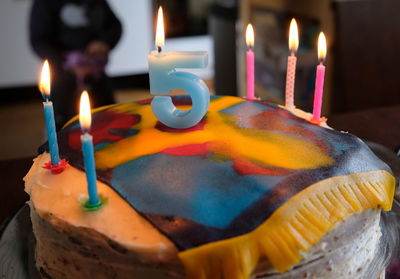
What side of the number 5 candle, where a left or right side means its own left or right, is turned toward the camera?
front

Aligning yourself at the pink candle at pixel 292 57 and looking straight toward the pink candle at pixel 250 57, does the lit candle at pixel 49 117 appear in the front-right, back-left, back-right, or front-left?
front-left

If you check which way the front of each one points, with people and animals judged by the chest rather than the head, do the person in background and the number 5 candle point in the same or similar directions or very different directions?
same or similar directions

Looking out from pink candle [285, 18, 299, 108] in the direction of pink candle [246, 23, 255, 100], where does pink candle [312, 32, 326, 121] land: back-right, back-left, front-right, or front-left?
back-left

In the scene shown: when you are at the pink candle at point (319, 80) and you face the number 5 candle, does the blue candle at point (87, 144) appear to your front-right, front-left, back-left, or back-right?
front-left

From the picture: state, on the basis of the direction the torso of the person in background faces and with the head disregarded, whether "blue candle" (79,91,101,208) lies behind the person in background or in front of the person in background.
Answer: in front

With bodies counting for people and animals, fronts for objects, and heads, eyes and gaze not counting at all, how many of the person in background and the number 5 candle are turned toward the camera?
2

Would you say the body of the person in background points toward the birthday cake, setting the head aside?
yes

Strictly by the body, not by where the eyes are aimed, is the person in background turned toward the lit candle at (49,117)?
yes

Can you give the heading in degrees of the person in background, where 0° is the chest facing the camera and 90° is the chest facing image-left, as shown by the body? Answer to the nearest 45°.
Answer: approximately 0°

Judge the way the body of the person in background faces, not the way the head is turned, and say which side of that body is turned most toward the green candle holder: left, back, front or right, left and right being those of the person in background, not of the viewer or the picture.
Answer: front
